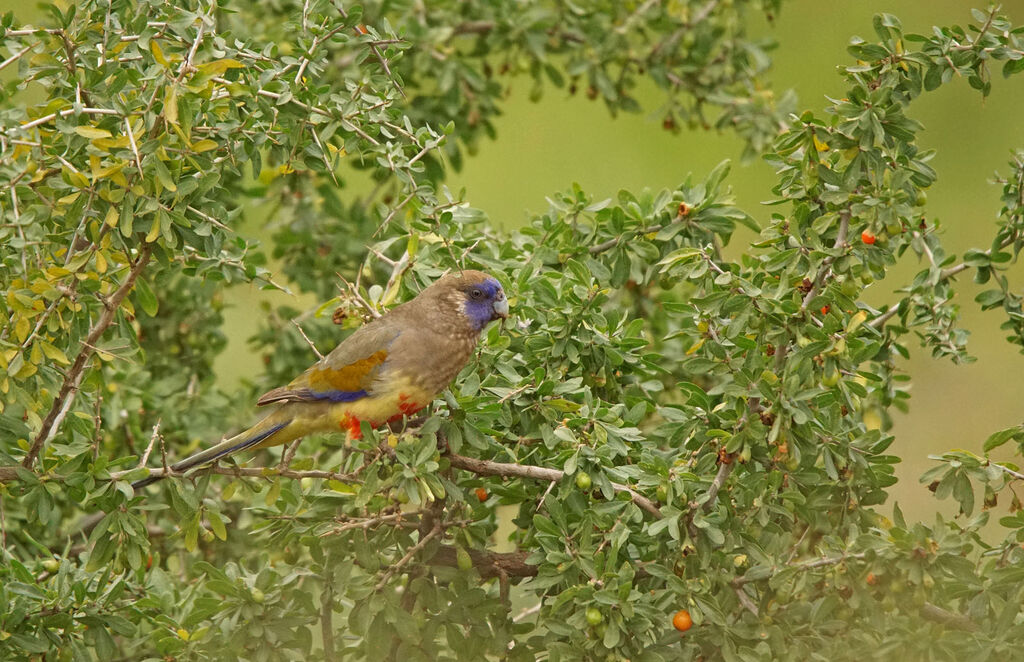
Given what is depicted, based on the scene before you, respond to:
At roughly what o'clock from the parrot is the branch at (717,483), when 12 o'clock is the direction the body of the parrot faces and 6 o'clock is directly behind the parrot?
The branch is roughly at 1 o'clock from the parrot.

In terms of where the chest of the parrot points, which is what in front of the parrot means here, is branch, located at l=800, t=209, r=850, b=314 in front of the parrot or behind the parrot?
in front

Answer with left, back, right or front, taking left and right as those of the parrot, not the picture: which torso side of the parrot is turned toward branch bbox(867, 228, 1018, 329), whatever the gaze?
front

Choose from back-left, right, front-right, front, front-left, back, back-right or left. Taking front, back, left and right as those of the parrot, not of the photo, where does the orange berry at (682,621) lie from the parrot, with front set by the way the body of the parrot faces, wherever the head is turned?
front-right

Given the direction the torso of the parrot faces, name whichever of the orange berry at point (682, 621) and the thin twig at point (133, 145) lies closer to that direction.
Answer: the orange berry

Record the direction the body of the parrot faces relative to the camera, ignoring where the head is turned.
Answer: to the viewer's right

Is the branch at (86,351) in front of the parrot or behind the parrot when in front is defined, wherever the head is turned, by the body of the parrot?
behind
